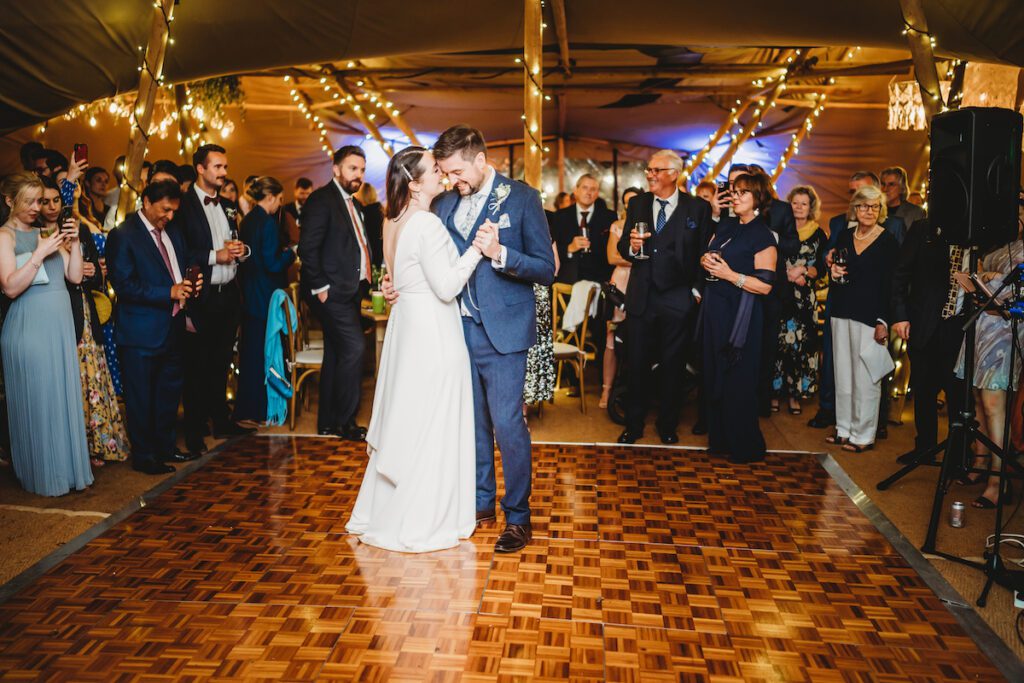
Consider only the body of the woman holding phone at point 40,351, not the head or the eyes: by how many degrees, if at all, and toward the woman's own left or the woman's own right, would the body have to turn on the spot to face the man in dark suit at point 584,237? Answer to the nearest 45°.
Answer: approximately 45° to the woman's own left

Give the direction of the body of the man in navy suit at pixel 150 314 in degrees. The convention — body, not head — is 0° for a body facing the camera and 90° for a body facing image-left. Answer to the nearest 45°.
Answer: approximately 315°

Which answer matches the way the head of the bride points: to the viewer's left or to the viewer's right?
to the viewer's right

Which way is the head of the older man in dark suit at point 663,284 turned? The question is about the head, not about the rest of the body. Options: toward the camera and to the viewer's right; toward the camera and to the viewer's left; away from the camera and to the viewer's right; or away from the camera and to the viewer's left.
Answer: toward the camera and to the viewer's left

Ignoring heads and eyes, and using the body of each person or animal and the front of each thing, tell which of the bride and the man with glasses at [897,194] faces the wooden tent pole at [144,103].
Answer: the man with glasses

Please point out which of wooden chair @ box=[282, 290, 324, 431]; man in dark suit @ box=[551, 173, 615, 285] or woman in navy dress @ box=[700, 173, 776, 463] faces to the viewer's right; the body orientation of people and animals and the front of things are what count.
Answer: the wooden chair

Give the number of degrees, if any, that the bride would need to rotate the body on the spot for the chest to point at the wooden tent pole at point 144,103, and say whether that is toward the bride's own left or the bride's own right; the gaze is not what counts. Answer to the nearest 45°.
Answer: approximately 135° to the bride's own left

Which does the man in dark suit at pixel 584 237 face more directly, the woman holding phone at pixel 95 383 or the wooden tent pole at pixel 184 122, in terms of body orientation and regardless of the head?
the woman holding phone

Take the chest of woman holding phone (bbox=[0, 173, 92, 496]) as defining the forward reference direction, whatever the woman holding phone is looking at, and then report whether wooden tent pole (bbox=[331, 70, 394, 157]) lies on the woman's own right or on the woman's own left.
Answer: on the woman's own left

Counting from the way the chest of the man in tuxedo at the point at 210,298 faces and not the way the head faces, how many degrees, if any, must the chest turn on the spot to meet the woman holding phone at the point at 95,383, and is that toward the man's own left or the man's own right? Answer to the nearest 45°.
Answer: approximately 135° to the man's own right

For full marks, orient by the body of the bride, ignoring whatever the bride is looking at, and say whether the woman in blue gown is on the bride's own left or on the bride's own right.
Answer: on the bride's own left
